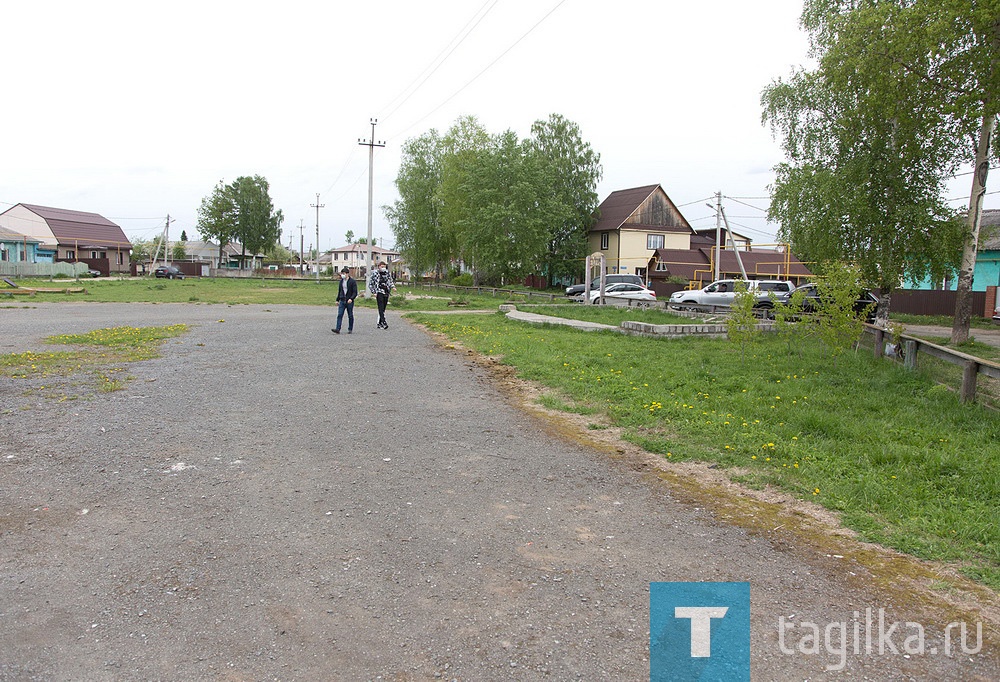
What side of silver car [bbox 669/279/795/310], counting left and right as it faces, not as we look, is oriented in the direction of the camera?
left

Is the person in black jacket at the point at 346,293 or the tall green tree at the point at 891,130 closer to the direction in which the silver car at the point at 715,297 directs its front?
the person in black jacket

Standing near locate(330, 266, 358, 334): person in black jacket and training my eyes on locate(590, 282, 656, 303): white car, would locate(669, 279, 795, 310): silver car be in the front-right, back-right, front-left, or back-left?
front-right

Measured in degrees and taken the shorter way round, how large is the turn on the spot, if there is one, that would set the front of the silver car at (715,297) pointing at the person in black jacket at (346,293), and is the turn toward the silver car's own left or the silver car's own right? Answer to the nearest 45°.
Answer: approximately 45° to the silver car's own left

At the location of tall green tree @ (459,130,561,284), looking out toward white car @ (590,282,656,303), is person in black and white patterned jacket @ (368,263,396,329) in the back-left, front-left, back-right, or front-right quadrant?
front-right

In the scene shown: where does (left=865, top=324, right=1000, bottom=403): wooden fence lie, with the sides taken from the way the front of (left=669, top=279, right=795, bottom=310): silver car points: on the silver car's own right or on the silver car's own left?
on the silver car's own left

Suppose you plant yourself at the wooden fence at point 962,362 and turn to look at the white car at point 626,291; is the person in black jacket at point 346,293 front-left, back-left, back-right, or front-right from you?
front-left

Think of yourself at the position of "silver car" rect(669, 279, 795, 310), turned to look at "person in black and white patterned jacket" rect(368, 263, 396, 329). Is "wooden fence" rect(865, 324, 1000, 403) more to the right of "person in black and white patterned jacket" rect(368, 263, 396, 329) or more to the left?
left

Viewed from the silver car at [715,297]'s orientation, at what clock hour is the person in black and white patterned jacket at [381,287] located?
The person in black and white patterned jacket is roughly at 10 o'clock from the silver car.

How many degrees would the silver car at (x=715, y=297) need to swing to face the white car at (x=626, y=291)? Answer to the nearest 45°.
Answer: approximately 45° to its right

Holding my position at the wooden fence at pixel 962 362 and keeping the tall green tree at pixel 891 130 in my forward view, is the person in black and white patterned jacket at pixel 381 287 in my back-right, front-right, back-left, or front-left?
front-left

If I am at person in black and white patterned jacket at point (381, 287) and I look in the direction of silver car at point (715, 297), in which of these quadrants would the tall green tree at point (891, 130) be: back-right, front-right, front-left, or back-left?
front-right

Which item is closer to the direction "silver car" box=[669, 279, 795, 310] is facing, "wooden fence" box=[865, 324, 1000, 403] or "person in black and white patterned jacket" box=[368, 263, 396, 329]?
the person in black and white patterned jacket

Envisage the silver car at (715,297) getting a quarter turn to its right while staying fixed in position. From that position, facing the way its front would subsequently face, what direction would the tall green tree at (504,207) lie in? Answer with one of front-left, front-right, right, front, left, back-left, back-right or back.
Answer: front-left

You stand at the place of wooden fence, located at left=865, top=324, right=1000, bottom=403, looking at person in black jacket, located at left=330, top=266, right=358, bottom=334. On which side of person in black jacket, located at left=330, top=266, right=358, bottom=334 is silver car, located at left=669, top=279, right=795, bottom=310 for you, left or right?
right
